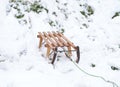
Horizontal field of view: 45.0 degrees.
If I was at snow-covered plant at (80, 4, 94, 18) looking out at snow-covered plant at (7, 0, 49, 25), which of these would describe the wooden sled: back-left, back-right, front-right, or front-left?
front-left

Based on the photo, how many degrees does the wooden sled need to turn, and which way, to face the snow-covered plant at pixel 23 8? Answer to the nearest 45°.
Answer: approximately 180°

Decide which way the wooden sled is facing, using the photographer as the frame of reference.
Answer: facing the viewer and to the right of the viewer

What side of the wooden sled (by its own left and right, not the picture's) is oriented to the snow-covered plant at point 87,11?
left
